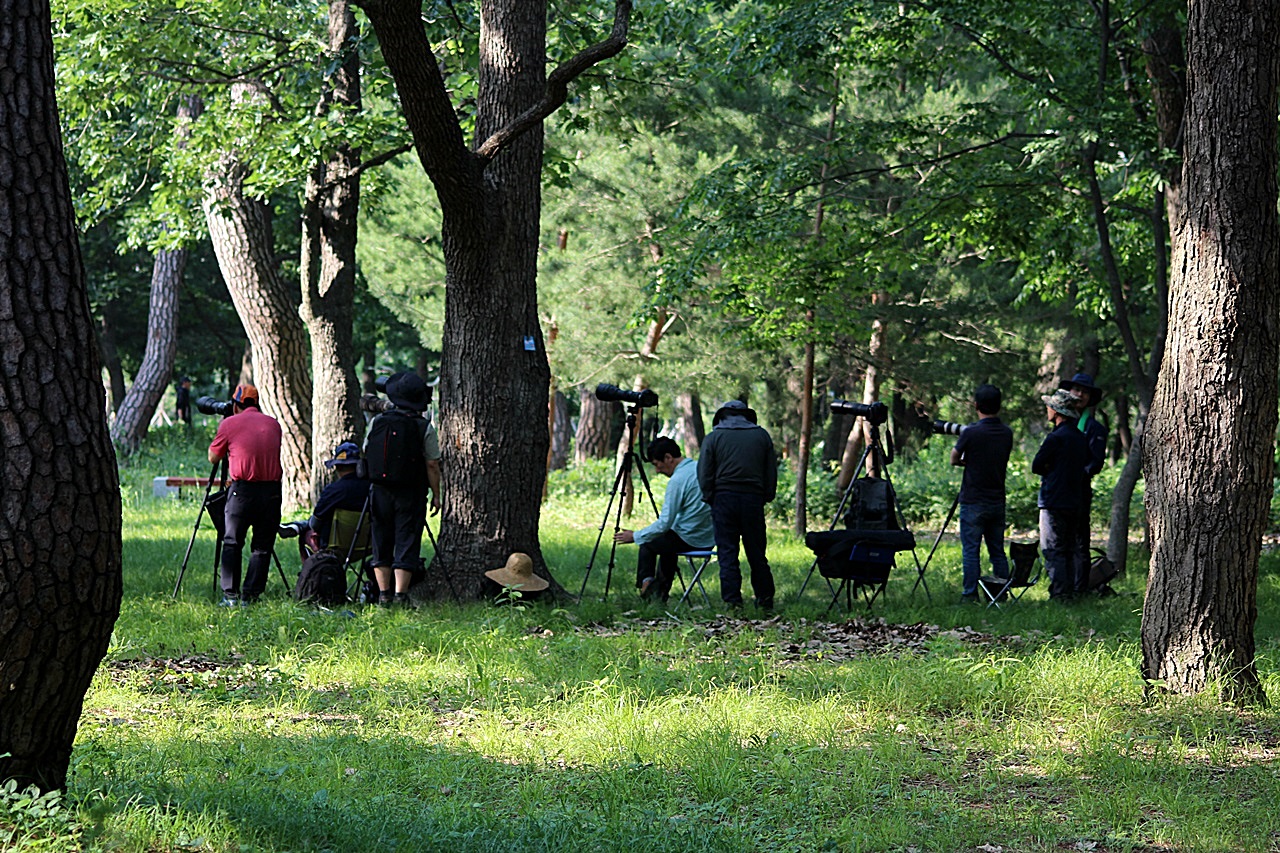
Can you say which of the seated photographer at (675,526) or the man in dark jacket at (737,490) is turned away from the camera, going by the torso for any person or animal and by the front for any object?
the man in dark jacket

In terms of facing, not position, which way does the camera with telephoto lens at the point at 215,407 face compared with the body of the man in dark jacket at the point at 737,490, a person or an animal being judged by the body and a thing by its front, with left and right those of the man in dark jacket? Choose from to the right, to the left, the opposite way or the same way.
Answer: to the left

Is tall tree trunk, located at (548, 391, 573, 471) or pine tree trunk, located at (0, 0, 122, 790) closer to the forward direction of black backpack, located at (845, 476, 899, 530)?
the pine tree trunk

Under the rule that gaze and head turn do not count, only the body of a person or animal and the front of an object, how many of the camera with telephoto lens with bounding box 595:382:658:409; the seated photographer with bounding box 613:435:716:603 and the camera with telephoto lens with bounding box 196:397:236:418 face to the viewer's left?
3

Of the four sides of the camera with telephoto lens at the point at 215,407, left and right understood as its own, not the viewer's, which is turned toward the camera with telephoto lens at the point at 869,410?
back

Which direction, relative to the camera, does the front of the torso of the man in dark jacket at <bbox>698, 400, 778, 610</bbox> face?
away from the camera

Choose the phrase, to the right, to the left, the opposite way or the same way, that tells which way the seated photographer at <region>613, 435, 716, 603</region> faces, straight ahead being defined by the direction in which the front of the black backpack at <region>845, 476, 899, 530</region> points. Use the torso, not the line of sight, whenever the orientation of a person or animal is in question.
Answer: to the right

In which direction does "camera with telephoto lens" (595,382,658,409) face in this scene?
to the viewer's left

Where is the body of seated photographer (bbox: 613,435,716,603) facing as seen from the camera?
to the viewer's left

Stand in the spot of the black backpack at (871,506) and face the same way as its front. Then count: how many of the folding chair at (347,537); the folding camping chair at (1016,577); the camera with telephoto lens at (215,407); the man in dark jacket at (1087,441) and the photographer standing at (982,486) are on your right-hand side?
2

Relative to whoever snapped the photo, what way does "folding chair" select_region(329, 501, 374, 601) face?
facing away from the viewer and to the left of the viewer

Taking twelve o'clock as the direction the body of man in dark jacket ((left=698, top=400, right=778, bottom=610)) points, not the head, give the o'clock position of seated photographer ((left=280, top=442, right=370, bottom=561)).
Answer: The seated photographer is roughly at 9 o'clock from the man in dark jacket.

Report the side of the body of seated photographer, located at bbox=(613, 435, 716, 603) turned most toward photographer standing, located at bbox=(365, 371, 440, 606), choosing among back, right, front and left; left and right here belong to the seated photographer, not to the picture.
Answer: front

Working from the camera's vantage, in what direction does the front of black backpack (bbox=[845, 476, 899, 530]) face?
facing the viewer

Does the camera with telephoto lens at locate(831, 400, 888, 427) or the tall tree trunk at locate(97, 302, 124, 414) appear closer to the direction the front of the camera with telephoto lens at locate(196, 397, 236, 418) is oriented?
the tall tree trunk
